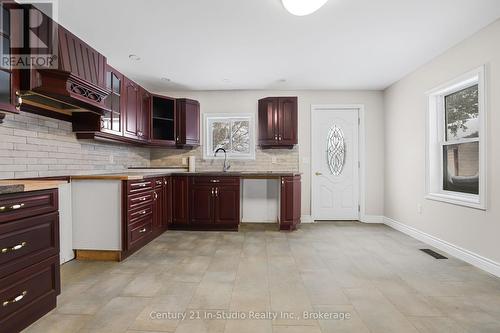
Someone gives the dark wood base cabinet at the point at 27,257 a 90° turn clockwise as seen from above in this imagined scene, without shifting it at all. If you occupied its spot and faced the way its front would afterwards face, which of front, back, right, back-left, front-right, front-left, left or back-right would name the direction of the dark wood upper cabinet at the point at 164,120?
back

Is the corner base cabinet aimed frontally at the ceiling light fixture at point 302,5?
yes

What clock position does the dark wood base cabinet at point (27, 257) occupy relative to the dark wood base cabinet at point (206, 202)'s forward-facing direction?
the dark wood base cabinet at point (27, 257) is roughly at 1 o'clock from the dark wood base cabinet at point (206, 202).

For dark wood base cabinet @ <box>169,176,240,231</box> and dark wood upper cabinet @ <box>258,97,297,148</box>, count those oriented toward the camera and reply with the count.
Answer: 2

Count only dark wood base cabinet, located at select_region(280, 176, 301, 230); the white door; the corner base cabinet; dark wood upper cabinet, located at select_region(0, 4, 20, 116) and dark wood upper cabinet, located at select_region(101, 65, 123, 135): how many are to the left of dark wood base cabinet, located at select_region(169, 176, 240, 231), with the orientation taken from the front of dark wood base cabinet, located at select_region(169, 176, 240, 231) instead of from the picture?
2

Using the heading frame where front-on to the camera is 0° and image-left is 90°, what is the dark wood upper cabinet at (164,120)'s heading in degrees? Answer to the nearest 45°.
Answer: approximately 315°

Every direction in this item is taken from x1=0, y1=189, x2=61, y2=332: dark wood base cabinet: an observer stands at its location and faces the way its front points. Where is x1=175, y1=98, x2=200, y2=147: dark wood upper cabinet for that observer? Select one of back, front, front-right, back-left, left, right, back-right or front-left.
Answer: left

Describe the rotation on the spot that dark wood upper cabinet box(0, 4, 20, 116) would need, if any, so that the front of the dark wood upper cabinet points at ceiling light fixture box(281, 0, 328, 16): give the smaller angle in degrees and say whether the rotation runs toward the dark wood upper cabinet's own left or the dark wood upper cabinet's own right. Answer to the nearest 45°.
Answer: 0° — it already faces it

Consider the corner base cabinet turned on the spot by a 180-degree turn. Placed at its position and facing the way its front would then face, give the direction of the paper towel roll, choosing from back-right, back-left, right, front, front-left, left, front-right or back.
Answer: right

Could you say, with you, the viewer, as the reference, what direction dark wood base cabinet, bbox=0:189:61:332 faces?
facing the viewer and to the right of the viewer

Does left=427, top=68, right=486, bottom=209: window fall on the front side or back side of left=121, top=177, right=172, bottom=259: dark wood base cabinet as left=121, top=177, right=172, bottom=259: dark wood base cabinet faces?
on the front side

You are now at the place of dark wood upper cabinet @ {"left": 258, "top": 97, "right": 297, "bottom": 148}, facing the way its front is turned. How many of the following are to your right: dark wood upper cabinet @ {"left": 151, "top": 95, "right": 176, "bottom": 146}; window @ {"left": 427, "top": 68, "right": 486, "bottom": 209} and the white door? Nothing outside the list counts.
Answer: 1

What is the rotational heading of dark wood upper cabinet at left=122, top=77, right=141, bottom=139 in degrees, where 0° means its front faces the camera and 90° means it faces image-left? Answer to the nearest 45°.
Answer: approximately 315°
